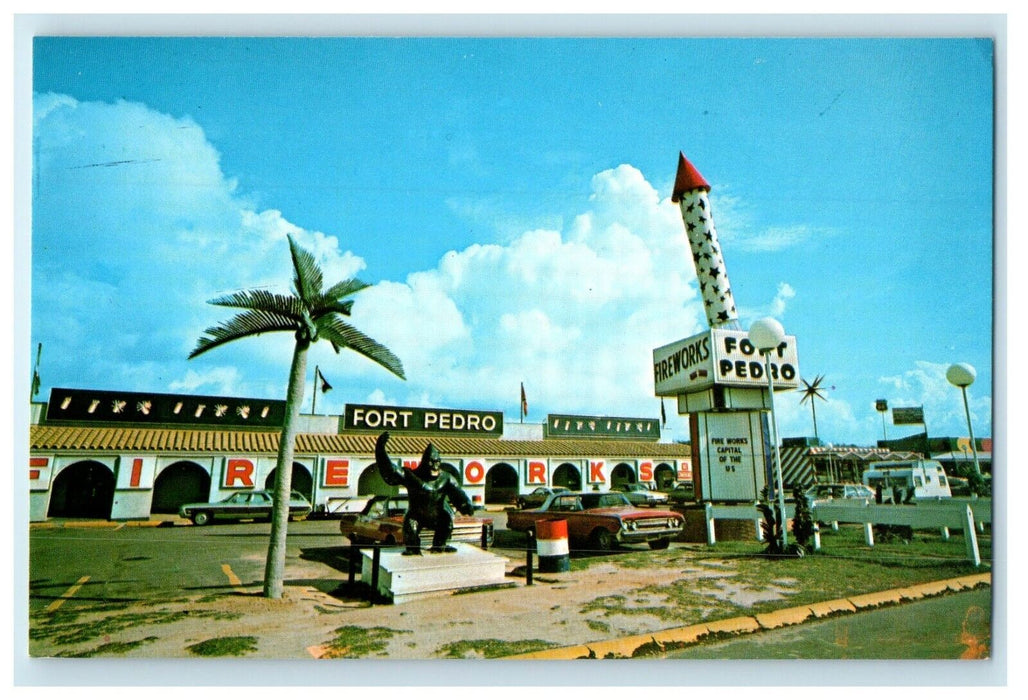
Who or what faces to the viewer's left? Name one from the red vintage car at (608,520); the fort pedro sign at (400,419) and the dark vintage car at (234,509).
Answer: the dark vintage car at (234,509)

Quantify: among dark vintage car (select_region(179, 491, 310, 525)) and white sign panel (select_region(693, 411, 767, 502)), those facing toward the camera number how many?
1

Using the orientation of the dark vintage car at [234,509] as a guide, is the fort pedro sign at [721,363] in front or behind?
behind

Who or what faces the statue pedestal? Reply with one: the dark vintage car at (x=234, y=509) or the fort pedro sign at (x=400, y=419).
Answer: the fort pedro sign

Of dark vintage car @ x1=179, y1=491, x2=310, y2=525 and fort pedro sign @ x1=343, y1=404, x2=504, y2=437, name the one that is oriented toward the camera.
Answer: the fort pedro sign

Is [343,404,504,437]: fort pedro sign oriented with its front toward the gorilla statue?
yes

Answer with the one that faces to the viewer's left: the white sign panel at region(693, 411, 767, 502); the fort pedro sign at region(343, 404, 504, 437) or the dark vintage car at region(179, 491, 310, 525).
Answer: the dark vintage car

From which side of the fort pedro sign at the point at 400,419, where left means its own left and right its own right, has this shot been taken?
front

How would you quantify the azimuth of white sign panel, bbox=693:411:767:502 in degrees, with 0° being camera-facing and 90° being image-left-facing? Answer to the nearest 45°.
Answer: approximately 0°

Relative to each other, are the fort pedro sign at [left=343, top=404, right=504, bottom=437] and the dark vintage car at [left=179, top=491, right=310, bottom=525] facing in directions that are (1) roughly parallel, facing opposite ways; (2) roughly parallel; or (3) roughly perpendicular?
roughly perpendicular

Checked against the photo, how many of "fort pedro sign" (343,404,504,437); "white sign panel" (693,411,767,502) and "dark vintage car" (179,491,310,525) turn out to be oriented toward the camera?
2
